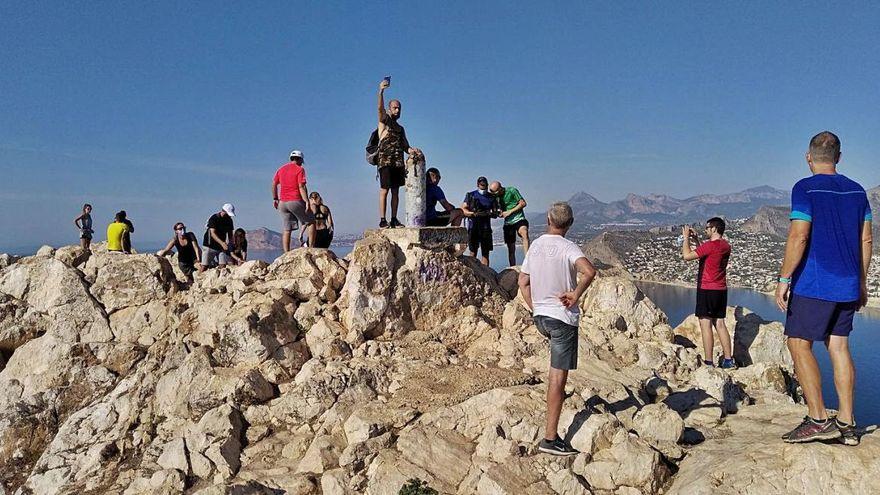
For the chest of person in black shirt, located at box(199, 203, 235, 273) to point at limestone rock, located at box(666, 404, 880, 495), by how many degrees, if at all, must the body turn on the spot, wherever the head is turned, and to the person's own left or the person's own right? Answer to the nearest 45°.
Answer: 0° — they already face it

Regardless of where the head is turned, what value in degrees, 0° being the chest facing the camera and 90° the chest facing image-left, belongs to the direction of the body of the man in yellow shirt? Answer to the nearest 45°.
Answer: approximately 180°

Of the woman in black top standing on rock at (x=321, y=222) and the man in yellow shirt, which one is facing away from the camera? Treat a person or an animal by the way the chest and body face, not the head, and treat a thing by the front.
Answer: the man in yellow shirt

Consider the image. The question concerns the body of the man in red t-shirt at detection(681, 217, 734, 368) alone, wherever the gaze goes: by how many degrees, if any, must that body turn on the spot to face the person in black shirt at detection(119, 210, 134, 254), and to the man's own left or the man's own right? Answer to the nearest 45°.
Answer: approximately 45° to the man's own left

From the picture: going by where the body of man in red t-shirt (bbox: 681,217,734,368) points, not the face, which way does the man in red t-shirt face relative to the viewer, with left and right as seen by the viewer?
facing away from the viewer and to the left of the viewer

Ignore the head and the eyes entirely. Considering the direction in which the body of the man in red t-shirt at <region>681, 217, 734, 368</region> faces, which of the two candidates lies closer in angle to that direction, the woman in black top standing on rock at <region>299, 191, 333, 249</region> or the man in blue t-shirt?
the woman in black top standing on rock

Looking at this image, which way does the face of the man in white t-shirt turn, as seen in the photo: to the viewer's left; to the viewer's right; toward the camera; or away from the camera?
away from the camera

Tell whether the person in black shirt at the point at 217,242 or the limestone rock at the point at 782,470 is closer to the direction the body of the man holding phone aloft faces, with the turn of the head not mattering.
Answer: the limestone rock

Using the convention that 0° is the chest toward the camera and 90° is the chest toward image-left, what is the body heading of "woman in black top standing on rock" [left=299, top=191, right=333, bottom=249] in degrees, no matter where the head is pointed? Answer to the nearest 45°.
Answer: approximately 45°

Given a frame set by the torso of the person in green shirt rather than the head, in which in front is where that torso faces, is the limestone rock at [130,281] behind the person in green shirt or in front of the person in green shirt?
in front

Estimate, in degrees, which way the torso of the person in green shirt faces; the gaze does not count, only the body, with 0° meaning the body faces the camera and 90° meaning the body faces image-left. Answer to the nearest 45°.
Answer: approximately 45°

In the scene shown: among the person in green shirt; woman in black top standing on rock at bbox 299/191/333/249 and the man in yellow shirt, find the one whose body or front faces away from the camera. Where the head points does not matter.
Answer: the man in yellow shirt
